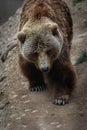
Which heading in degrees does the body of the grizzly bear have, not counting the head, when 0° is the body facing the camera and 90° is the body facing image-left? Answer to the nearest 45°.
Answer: approximately 0°
